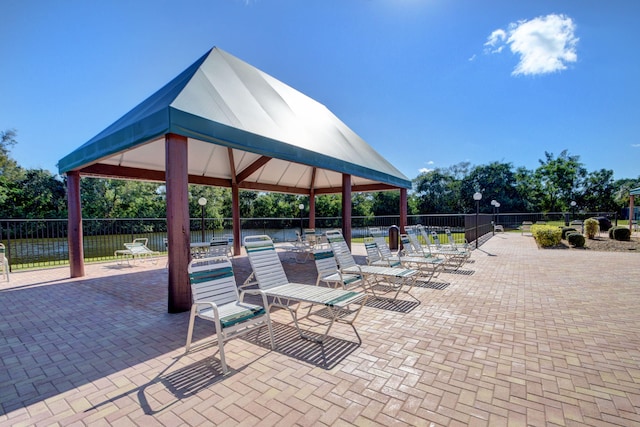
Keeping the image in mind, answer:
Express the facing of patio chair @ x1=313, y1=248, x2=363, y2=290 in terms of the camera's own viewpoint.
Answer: facing the viewer and to the right of the viewer

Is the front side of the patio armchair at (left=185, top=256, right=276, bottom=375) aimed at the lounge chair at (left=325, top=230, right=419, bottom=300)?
no

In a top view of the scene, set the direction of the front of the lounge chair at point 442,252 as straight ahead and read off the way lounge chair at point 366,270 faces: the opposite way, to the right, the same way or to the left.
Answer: the same way

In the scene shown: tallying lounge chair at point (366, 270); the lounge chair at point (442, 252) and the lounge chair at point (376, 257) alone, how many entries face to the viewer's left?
0

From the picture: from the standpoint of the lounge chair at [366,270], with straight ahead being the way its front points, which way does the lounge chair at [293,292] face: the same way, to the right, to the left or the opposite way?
the same way

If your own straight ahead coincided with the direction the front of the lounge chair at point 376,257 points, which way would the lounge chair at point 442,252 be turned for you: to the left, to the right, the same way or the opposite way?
the same way

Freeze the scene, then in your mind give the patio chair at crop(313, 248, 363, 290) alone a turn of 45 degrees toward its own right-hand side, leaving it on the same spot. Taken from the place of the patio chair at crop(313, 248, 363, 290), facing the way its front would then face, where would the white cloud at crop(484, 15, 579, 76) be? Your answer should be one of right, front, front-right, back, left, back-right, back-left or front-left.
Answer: back-left

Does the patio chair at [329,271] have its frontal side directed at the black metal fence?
no

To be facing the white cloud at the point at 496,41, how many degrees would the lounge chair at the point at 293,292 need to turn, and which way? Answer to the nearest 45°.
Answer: approximately 90° to its left

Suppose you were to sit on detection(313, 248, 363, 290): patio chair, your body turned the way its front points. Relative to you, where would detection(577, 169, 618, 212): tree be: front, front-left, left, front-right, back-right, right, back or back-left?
left

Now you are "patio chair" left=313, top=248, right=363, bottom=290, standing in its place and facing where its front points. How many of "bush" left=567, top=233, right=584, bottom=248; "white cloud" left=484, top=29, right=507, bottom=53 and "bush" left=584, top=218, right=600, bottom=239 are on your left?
3

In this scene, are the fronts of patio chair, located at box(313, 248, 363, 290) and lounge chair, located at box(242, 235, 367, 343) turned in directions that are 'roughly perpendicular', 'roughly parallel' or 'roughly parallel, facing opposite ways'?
roughly parallel

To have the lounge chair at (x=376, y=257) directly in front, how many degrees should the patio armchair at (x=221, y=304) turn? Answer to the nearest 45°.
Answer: approximately 90° to its left

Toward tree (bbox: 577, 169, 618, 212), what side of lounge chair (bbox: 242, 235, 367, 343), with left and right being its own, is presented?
left

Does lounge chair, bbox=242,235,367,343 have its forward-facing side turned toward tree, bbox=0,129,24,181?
no

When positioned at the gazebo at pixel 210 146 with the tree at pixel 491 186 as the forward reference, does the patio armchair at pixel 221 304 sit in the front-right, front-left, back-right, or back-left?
back-right

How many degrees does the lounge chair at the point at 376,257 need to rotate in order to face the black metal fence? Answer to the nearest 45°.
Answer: approximately 180°

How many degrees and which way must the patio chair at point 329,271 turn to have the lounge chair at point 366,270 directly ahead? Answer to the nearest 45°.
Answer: approximately 90° to its left

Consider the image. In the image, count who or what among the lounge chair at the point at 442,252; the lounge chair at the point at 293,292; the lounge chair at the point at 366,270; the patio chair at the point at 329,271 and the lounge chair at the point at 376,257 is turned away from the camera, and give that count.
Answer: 0

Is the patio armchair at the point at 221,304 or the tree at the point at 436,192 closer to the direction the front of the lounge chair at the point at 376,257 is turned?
the patio armchair

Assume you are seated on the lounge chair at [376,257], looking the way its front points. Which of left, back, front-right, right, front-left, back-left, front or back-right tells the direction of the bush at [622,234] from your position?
left
